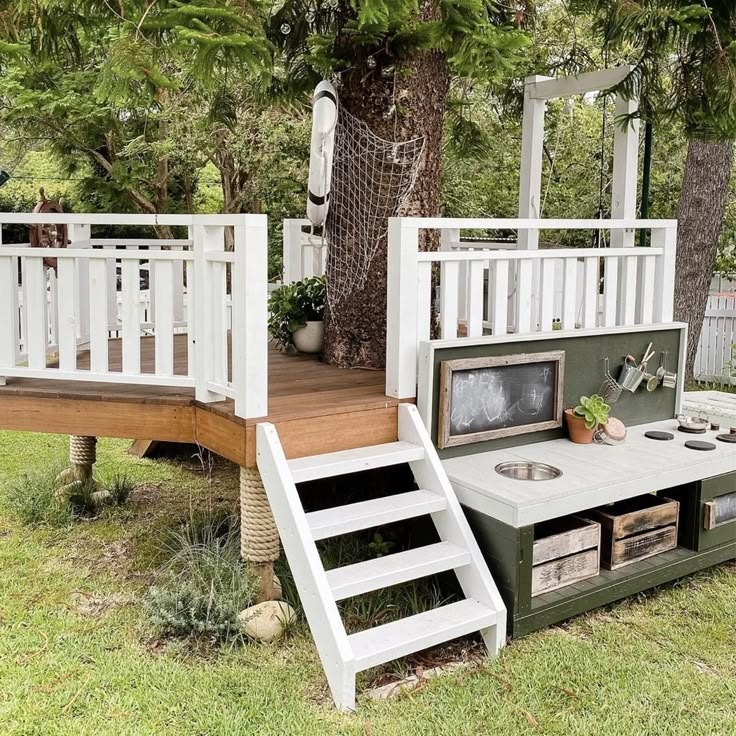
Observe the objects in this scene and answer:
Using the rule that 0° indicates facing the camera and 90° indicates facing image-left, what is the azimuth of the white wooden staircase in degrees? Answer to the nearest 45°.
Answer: approximately 315°

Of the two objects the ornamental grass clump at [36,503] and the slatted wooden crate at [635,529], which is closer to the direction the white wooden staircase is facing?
the slatted wooden crate

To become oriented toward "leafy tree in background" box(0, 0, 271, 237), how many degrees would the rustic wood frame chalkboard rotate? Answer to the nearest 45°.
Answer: approximately 180°

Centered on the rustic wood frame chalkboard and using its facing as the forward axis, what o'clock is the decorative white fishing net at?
The decorative white fishing net is roughly at 6 o'clock from the rustic wood frame chalkboard.

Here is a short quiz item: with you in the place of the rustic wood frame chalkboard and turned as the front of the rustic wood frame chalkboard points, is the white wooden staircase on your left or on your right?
on your right

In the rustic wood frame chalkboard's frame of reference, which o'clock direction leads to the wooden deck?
The wooden deck is roughly at 4 o'clock from the rustic wood frame chalkboard.

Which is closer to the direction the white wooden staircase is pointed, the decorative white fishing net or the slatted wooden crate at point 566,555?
the slatted wooden crate

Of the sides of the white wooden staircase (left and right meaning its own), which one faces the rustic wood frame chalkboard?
left
